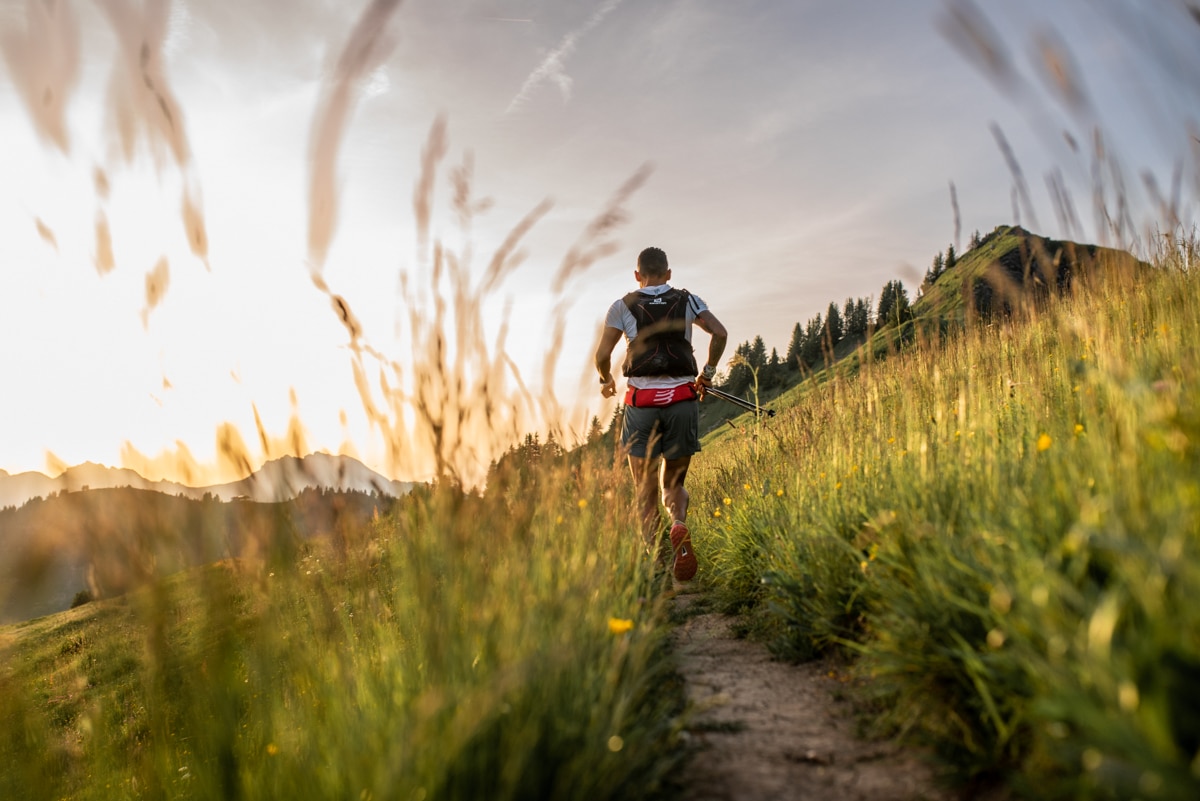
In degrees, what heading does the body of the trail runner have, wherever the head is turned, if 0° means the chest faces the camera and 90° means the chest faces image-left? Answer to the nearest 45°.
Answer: approximately 180°

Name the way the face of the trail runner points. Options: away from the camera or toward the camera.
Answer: away from the camera
